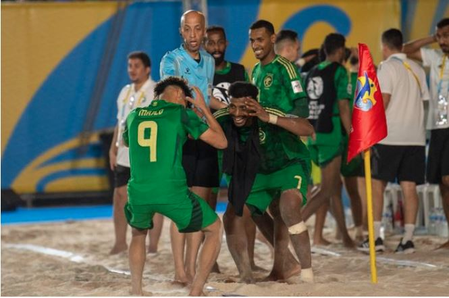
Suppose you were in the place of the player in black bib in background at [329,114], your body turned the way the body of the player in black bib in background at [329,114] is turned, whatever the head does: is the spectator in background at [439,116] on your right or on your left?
on your right

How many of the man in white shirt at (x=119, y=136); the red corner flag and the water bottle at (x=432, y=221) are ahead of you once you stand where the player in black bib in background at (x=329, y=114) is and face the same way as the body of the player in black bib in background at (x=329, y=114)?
1
